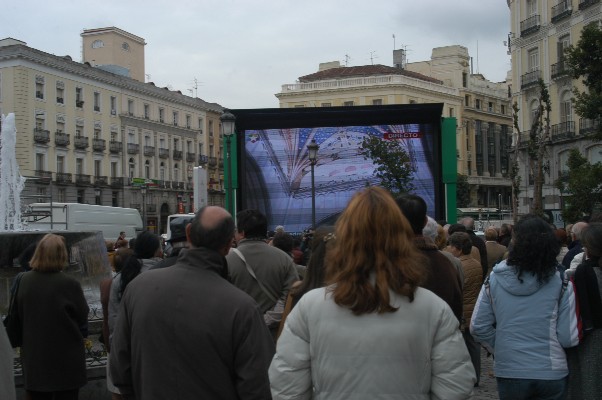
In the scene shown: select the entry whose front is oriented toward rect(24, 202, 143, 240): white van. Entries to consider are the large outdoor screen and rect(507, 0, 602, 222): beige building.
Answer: the beige building

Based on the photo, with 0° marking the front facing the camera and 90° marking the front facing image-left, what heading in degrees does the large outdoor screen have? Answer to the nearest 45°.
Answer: approximately 0°

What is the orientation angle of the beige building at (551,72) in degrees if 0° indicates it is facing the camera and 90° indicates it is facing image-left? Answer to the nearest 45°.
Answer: approximately 45°

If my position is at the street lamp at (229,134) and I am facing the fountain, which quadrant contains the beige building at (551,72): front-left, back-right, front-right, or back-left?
back-left

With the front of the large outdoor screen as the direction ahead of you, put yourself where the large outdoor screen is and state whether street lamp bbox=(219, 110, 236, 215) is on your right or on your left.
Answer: on your right

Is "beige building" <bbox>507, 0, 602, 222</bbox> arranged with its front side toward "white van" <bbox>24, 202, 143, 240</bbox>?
yes

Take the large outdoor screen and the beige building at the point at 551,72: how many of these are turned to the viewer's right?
0

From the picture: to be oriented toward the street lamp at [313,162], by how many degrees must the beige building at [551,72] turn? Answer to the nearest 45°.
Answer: approximately 45° to its left

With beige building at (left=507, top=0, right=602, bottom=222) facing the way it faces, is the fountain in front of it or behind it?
in front

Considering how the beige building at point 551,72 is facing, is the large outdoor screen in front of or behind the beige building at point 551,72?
in front
